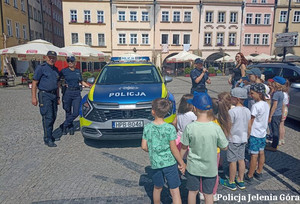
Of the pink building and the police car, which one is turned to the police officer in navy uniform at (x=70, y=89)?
the pink building

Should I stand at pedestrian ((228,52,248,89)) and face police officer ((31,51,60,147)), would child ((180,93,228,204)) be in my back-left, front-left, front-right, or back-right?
front-left

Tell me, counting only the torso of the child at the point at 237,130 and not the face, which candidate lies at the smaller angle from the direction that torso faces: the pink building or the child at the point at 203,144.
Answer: the pink building

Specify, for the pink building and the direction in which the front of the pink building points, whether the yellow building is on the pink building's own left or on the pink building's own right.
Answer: on the pink building's own right

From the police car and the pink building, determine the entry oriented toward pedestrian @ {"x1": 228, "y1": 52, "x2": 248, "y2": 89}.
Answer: the pink building

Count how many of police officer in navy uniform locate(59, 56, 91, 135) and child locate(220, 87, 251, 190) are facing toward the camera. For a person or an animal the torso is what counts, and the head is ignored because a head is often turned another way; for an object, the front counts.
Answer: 1

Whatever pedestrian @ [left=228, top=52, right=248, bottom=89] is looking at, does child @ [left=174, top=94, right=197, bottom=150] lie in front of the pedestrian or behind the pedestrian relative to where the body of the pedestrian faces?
in front

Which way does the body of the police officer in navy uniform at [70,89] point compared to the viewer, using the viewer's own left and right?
facing the viewer

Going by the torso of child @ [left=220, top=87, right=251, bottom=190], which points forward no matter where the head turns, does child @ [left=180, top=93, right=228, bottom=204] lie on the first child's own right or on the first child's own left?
on the first child's own left

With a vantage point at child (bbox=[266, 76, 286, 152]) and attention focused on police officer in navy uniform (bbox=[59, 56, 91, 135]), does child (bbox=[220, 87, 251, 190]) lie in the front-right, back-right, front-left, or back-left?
front-left

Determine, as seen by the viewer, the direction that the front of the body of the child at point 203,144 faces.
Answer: away from the camera

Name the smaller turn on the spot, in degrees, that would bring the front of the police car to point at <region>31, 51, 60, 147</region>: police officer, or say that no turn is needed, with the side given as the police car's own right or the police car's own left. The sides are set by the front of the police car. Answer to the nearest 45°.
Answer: approximately 90° to the police car's own right

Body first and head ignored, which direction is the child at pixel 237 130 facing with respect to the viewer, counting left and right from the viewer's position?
facing away from the viewer and to the left of the viewer

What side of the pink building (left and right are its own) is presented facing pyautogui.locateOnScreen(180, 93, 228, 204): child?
front

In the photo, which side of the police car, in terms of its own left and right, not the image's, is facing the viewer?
front

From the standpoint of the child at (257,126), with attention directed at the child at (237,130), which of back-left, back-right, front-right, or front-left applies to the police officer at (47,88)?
front-right

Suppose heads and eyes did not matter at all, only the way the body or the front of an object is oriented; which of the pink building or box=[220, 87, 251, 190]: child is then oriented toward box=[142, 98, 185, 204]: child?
the pink building

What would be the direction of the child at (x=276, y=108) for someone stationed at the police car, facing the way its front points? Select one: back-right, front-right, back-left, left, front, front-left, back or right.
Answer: left
